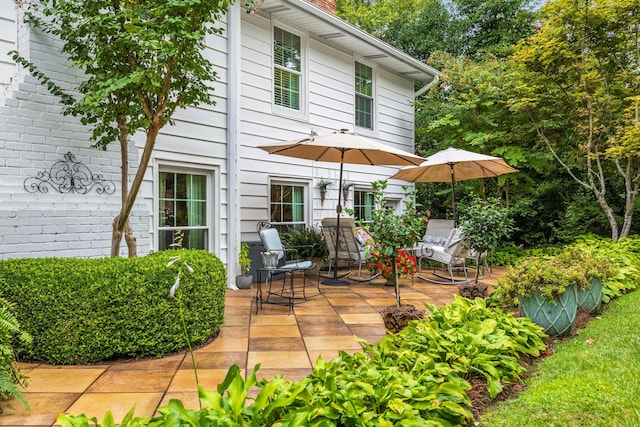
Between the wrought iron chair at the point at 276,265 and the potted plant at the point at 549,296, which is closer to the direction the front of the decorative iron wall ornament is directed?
the potted plant

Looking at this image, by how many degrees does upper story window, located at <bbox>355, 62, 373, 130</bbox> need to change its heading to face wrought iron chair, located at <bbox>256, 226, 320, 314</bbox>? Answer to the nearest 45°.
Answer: approximately 45° to its right

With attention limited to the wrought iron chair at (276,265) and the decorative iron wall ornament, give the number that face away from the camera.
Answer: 0

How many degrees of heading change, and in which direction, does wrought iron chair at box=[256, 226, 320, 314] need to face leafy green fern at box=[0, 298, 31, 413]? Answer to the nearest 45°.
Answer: approximately 90° to its right

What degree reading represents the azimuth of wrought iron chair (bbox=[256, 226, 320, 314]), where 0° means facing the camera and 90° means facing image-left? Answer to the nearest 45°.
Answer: approximately 315°

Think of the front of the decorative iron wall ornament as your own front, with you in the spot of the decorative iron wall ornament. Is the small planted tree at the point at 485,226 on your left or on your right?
on your left

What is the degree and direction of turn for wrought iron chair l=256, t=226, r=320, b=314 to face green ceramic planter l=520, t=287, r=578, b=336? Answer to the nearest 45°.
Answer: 0° — it already faces it

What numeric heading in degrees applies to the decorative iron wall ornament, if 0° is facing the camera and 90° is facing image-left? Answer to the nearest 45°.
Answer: approximately 0°

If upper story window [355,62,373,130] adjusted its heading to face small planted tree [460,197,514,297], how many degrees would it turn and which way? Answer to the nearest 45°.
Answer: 0° — it already faces it

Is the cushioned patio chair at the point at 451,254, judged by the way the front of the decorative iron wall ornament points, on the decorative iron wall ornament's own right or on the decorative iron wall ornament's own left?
on the decorative iron wall ornament's own left

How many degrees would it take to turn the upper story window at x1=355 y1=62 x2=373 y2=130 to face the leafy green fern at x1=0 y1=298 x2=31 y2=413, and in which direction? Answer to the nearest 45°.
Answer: approximately 45° to its right

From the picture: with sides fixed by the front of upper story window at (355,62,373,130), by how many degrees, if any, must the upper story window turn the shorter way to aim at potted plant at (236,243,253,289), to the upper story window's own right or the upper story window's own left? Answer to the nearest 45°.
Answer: approximately 90° to the upper story window's own right

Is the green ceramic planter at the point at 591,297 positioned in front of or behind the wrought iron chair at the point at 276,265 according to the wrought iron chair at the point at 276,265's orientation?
in front

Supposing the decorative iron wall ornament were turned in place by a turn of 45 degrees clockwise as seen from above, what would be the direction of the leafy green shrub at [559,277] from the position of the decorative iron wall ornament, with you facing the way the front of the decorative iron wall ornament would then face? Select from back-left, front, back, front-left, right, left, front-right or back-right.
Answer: left
